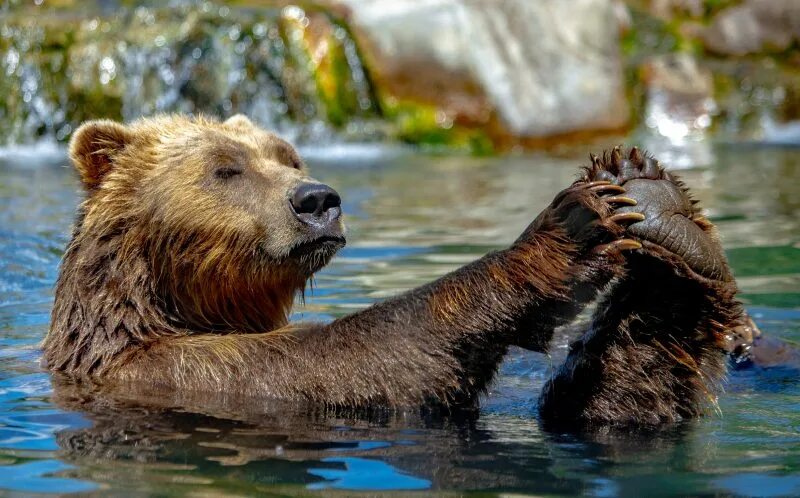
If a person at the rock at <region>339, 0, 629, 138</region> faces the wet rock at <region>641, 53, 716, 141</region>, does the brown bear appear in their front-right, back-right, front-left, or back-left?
back-right
